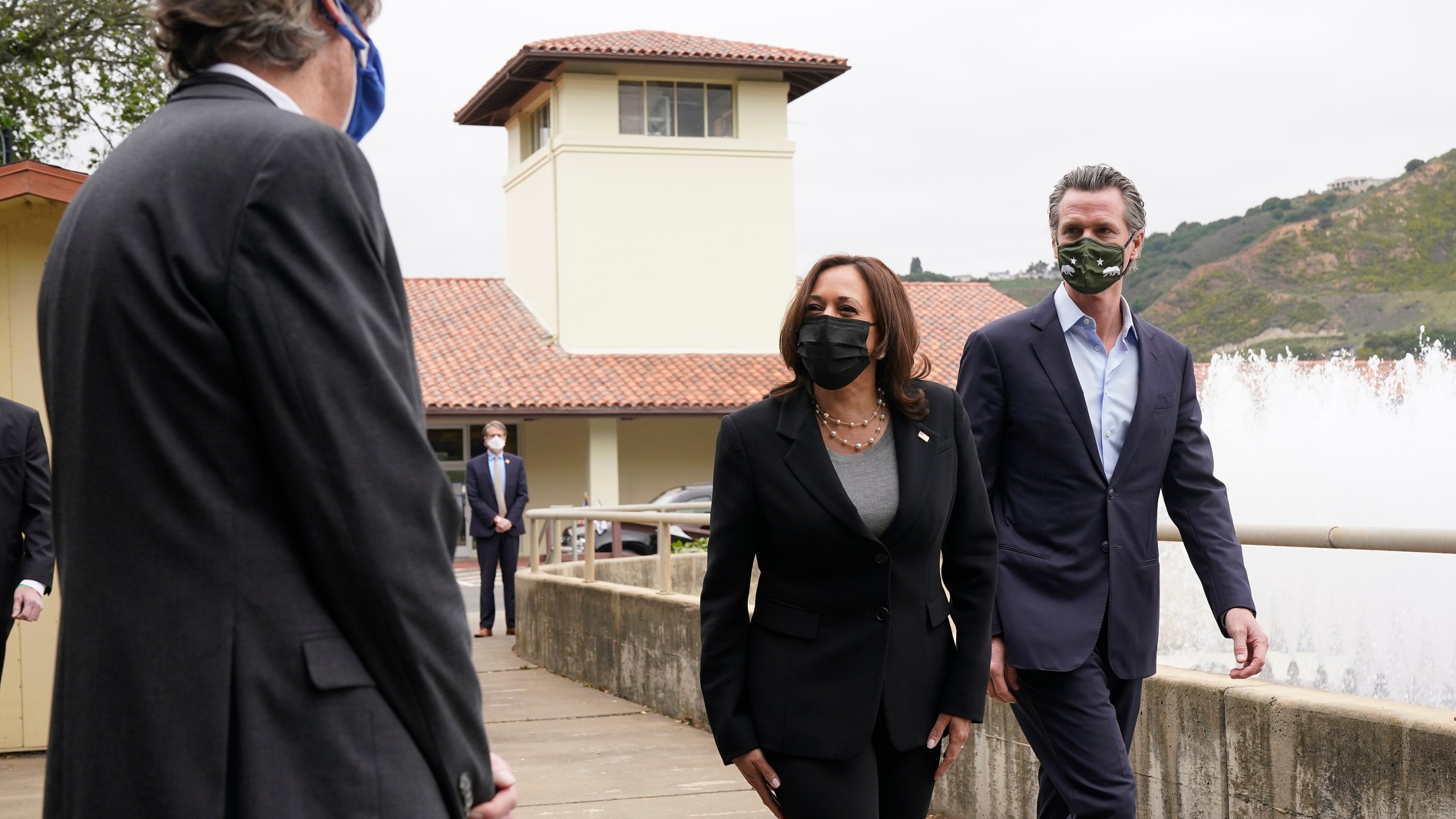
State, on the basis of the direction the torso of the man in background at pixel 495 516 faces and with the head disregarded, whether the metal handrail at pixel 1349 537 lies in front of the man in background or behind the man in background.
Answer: in front

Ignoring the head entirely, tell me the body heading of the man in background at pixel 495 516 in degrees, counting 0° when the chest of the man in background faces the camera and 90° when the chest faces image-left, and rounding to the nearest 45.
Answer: approximately 0°

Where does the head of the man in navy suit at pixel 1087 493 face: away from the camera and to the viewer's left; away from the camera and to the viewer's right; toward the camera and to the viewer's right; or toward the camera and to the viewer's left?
toward the camera and to the viewer's left

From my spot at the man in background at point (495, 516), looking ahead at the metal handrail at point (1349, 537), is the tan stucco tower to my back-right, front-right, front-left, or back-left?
back-left

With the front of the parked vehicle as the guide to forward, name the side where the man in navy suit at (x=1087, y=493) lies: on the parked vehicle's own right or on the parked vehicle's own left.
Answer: on the parked vehicle's own left

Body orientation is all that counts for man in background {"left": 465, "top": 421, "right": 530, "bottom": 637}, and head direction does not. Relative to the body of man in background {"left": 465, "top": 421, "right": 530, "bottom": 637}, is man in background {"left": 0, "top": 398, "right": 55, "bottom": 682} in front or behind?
in front
